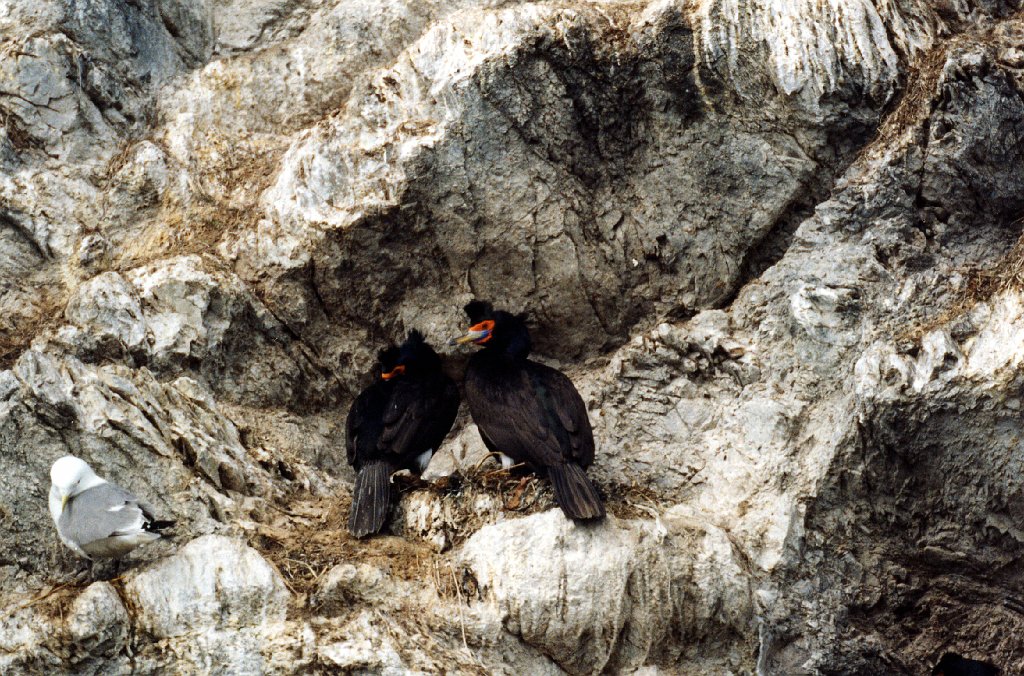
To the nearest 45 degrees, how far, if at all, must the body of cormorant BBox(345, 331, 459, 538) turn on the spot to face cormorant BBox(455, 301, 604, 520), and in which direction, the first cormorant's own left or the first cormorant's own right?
approximately 90° to the first cormorant's own right

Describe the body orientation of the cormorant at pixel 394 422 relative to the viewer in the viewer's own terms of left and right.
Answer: facing away from the viewer and to the right of the viewer

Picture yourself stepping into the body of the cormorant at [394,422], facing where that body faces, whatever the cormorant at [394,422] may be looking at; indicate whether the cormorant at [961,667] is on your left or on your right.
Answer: on your right

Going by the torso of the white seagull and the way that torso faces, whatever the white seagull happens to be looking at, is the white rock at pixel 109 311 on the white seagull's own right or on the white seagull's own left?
on the white seagull's own right

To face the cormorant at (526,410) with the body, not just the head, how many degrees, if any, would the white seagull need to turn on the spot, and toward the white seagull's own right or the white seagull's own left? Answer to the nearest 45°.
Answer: approximately 180°

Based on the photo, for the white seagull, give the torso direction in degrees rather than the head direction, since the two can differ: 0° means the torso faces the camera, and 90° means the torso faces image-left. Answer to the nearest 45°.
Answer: approximately 90°

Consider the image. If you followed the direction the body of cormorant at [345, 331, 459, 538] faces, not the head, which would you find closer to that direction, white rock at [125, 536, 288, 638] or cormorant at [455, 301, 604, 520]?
the cormorant

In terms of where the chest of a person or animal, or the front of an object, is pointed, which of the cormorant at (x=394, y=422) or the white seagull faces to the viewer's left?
the white seagull

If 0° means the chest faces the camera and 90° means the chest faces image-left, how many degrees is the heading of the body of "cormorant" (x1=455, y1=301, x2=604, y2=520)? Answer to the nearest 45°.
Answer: approximately 135°

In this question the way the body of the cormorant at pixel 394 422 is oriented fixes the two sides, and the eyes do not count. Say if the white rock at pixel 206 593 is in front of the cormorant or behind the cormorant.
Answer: behind

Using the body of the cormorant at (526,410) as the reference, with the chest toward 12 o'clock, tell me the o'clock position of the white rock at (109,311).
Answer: The white rock is roughly at 11 o'clock from the cormorant.

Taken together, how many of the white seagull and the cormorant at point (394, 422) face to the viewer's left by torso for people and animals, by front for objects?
1
